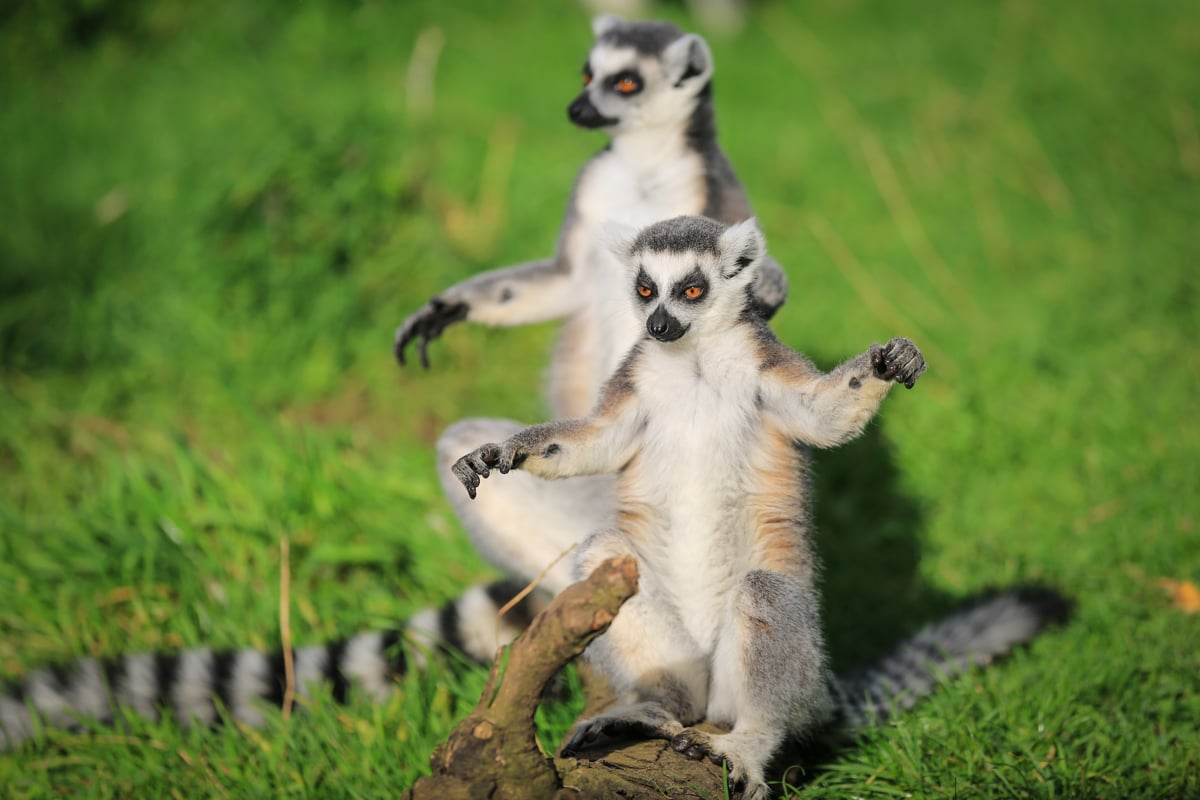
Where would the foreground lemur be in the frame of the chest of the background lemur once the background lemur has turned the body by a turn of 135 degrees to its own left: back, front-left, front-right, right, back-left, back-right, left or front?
right

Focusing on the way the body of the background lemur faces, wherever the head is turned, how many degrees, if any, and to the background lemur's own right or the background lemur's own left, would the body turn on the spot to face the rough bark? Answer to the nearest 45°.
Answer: approximately 45° to the background lemur's own left

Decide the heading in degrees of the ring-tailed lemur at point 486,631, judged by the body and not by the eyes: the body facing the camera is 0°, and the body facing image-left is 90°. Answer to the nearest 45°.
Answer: approximately 45°

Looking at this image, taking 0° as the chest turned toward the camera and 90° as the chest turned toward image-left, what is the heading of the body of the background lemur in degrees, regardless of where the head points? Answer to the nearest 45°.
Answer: approximately 45°
